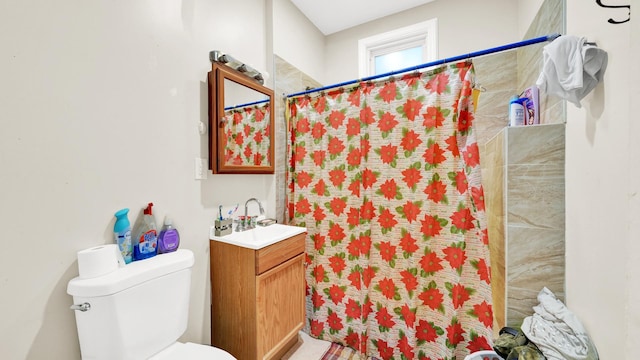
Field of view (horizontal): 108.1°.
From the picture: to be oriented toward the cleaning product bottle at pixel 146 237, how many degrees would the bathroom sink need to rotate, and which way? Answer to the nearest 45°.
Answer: approximately 90° to its right

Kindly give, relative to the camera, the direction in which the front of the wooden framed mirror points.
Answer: facing the viewer and to the right of the viewer

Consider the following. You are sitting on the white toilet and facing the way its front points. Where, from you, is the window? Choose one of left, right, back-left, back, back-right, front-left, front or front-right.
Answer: front-left

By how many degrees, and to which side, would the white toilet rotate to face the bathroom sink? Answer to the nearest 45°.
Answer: approximately 90° to its left

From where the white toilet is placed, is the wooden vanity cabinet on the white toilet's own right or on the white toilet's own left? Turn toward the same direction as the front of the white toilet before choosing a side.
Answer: on the white toilet's own left

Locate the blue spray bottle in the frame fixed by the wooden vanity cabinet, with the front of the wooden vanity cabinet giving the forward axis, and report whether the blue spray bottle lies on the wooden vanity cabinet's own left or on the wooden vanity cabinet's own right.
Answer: on the wooden vanity cabinet's own right

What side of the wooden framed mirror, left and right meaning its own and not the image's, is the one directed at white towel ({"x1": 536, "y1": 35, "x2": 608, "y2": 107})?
front

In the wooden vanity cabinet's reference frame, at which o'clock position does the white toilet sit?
The white toilet is roughly at 3 o'clock from the wooden vanity cabinet.

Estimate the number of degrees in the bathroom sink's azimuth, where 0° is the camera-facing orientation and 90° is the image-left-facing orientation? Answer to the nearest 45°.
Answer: approximately 315°

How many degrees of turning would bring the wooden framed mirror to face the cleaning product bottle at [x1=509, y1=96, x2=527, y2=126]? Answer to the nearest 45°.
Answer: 0° — it already faces it

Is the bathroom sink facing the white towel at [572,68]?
yes

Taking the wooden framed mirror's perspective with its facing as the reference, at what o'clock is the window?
The window is roughly at 10 o'clock from the wooden framed mirror.
